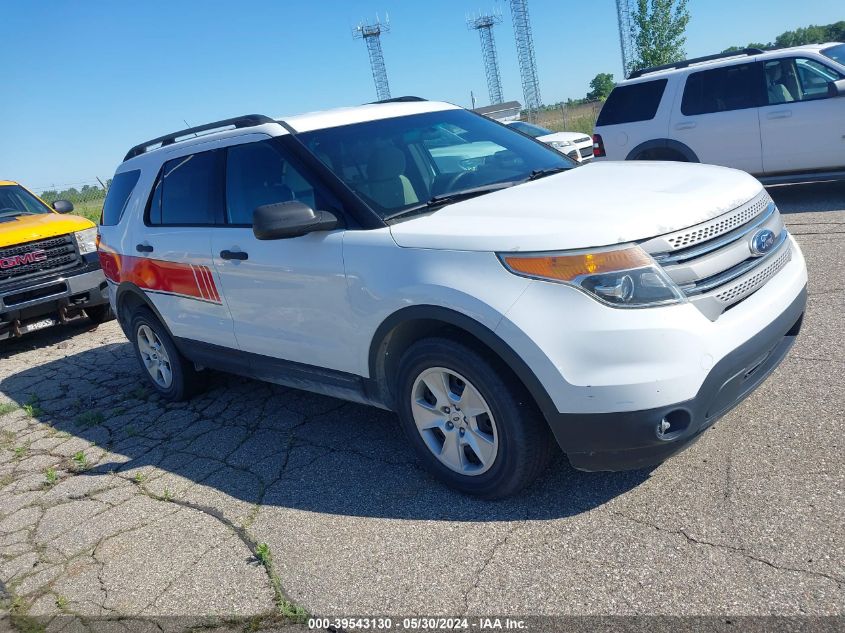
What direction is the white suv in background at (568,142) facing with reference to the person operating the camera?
facing the viewer and to the right of the viewer

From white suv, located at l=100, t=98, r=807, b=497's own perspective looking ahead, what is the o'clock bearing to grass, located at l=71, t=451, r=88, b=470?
The grass is roughly at 5 o'clock from the white suv.

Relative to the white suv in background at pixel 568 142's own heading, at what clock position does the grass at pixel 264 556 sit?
The grass is roughly at 2 o'clock from the white suv in background.

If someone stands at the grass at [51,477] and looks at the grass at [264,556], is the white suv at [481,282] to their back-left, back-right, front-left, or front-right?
front-left

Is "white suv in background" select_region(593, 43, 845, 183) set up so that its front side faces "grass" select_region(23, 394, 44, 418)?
no

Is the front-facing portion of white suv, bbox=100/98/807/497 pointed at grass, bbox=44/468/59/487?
no

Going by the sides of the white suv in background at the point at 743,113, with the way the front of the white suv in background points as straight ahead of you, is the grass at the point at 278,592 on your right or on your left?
on your right

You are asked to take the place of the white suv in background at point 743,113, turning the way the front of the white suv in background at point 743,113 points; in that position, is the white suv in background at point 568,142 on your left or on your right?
on your left

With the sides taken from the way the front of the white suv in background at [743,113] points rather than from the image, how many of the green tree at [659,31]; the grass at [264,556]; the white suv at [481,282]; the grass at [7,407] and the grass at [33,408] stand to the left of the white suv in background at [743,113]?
1

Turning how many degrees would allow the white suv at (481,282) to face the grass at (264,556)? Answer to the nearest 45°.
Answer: approximately 135° to its right

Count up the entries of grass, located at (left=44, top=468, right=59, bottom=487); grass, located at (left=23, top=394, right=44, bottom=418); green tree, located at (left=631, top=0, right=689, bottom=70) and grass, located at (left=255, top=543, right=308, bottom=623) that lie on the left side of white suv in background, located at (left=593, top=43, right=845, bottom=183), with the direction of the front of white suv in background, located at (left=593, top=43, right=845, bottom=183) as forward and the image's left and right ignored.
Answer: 1

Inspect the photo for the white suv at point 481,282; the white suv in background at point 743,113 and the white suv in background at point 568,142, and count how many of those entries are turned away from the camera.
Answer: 0

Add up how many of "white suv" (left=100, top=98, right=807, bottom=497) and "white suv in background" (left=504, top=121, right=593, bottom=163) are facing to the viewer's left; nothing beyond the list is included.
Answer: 0

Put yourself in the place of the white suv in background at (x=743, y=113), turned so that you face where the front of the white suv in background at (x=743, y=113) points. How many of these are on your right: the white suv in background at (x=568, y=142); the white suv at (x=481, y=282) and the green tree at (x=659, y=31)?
1

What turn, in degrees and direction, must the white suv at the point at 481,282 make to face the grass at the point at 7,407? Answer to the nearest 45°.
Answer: approximately 180°

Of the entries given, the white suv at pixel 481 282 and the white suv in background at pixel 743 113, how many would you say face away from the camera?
0

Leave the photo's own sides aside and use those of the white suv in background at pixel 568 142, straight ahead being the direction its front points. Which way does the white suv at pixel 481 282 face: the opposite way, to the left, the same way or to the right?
the same way

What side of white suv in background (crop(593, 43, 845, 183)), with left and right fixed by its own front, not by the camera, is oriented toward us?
right

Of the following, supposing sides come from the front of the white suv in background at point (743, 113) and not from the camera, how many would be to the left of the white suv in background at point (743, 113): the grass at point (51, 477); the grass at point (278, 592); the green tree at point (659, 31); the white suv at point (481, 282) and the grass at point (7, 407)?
1

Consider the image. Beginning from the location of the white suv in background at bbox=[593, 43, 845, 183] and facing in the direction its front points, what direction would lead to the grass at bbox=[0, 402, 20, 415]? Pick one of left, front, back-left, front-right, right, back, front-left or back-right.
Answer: back-right
